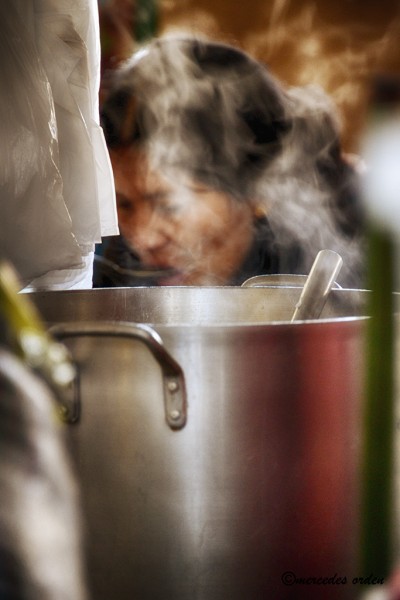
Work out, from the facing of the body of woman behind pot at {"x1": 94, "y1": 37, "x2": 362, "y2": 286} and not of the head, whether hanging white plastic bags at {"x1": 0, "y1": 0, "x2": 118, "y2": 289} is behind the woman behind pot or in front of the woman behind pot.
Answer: in front

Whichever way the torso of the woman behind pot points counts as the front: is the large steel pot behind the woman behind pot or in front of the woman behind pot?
in front

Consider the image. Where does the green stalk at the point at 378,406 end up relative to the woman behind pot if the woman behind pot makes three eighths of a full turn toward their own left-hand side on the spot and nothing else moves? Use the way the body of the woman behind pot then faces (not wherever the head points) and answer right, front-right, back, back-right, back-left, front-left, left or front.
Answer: right
